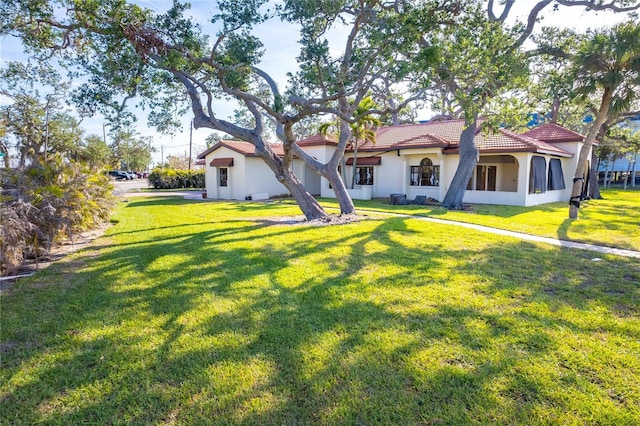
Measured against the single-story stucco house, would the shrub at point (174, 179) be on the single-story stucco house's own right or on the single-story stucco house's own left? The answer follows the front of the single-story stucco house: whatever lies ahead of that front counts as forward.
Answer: on the single-story stucco house's own right

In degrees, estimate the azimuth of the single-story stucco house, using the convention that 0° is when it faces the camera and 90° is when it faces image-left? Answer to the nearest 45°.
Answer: approximately 0°

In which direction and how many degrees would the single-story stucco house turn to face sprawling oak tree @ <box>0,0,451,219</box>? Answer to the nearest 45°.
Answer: approximately 45° to its right

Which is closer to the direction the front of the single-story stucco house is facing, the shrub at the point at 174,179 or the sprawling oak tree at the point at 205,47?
the sprawling oak tree
